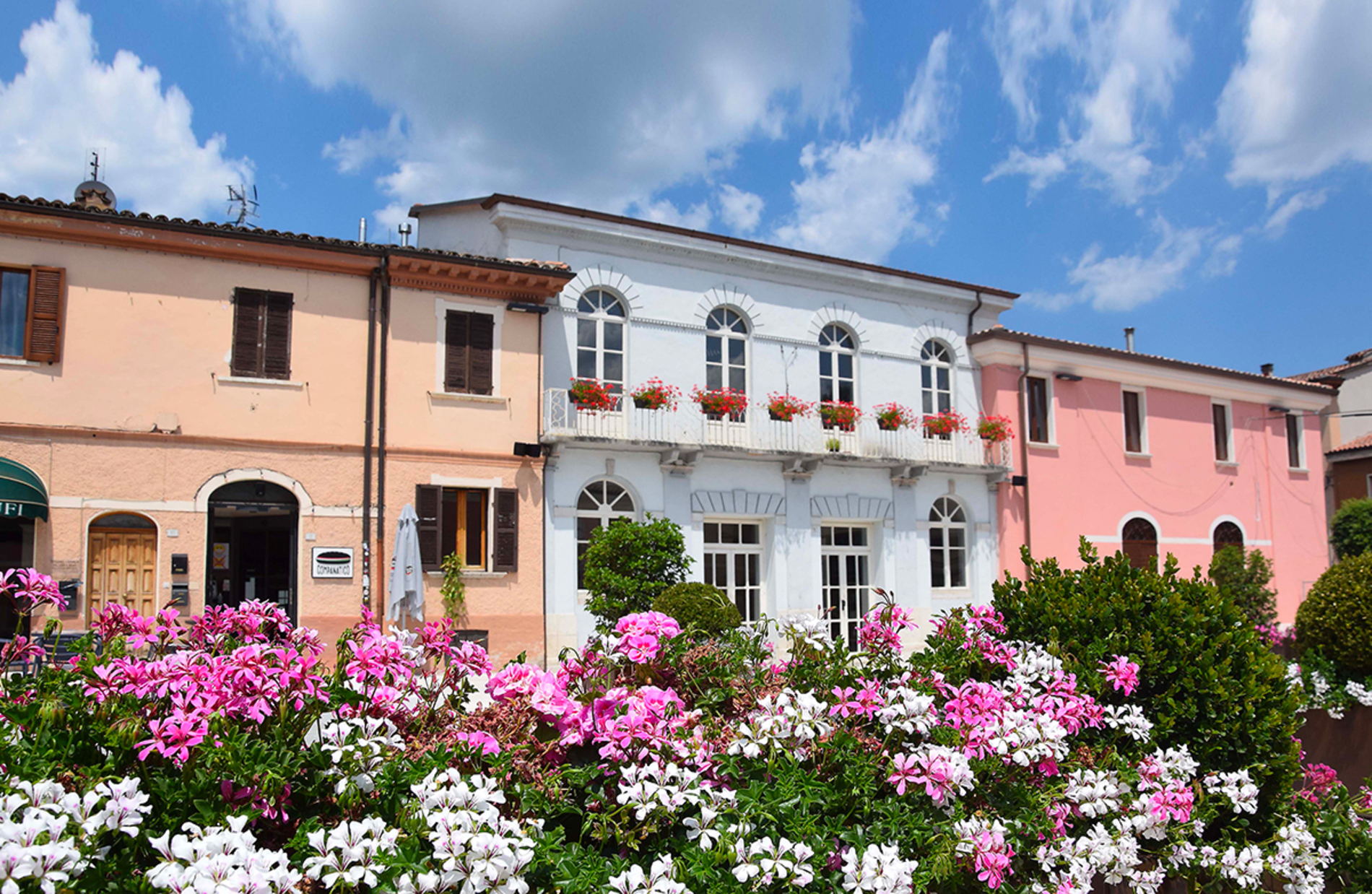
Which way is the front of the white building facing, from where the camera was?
facing the viewer and to the right of the viewer

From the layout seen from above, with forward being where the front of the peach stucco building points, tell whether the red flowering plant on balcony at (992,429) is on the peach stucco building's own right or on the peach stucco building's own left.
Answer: on the peach stucco building's own left

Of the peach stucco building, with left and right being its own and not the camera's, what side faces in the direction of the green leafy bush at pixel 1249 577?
left

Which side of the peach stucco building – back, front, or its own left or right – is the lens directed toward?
front

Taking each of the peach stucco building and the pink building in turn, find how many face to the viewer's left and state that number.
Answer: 0

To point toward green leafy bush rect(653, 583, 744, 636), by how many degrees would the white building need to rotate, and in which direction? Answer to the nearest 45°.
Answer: approximately 45° to its right

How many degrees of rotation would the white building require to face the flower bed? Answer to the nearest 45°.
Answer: approximately 45° to its right

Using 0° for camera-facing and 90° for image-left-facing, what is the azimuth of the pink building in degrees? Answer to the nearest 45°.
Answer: approximately 315°

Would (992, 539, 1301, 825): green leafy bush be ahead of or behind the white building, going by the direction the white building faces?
ahead

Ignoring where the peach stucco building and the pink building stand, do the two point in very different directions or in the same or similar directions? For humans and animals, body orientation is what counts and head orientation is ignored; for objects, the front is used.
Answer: same or similar directions

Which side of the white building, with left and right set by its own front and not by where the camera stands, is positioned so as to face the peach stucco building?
right
